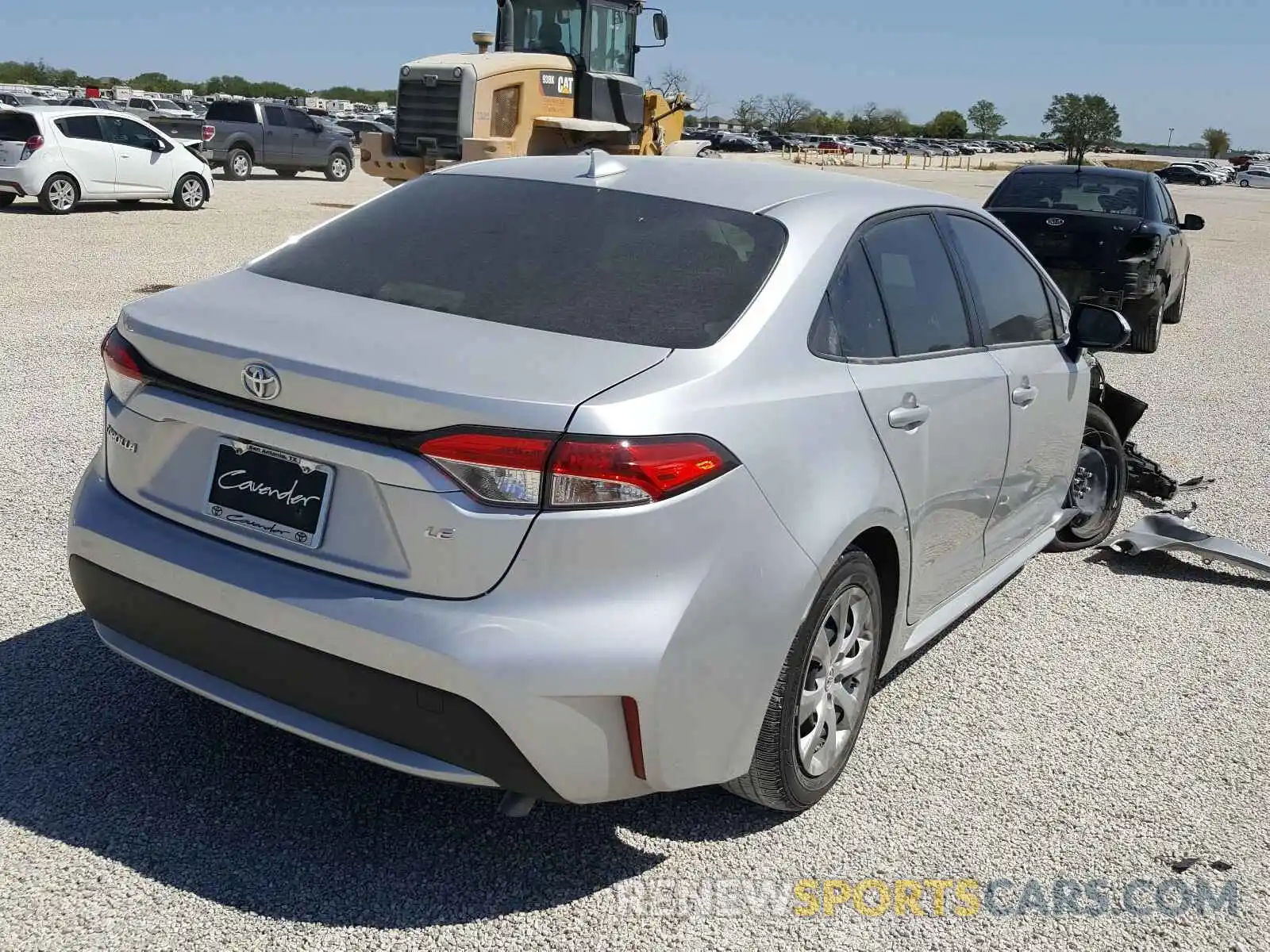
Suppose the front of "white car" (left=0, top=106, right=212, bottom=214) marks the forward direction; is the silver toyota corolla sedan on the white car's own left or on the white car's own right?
on the white car's own right

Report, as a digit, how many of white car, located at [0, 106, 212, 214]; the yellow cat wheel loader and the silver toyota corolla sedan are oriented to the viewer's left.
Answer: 0

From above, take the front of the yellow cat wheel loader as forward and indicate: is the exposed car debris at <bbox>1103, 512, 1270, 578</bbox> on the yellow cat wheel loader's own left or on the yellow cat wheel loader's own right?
on the yellow cat wheel loader's own right

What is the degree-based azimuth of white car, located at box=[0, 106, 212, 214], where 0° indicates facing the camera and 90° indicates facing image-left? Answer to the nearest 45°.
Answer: approximately 225°

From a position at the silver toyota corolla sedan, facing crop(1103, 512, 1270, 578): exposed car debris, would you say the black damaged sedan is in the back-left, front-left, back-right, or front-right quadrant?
front-left

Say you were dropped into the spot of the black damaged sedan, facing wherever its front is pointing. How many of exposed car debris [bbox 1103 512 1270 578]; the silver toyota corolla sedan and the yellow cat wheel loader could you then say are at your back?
2

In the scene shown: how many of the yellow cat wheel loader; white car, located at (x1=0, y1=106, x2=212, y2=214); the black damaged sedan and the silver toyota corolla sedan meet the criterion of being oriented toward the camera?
0

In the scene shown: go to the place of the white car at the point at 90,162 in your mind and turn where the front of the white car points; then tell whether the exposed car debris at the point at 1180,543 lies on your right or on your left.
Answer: on your right

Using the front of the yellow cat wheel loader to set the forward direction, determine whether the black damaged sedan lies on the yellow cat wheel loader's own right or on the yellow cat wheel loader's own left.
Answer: on the yellow cat wheel loader's own right

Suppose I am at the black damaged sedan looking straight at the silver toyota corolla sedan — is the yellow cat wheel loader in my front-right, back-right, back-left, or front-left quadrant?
back-right

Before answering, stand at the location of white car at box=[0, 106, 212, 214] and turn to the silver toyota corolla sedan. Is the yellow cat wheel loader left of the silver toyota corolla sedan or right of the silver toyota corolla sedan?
left

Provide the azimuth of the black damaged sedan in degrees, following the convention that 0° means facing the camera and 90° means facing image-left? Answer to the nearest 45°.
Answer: approximately 180°

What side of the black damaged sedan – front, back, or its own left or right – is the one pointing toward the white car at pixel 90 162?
left

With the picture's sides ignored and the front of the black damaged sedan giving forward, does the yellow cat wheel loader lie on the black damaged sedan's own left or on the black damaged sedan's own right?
on the black damaged sedan's own left

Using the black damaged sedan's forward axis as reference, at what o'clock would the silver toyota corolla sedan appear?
The silver toyota corolla sedan is roughly at 6 o'clock from the black damaged sedan.

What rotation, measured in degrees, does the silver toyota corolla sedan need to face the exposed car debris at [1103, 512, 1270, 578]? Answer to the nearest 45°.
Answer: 0° — it already faces it
